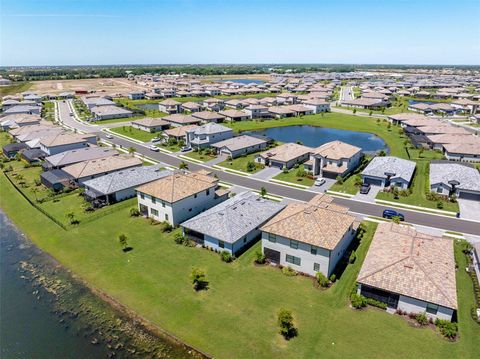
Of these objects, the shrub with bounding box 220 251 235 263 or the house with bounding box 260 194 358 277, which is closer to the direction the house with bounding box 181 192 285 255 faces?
the house

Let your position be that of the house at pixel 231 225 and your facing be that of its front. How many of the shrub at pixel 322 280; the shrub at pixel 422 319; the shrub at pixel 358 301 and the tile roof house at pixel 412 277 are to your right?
4

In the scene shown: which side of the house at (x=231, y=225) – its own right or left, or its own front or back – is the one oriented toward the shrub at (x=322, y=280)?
right

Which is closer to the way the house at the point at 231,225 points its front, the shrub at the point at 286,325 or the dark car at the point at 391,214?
the dark car

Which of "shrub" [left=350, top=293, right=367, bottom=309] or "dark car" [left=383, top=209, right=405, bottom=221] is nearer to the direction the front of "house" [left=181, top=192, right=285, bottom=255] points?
the dark car

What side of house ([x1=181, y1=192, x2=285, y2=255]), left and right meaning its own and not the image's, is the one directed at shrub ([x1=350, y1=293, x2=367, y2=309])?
right

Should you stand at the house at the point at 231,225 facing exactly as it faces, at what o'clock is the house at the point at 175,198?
the house at the point at 175,198 is roughly at 9 o'clock from the house at the point at 231,225.

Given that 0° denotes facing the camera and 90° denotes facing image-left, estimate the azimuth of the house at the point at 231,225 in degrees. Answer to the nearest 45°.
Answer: approximately 225°

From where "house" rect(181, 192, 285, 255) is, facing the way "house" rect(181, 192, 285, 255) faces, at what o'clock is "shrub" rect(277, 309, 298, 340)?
The shrub is roughly at 4 o'clock from the house.

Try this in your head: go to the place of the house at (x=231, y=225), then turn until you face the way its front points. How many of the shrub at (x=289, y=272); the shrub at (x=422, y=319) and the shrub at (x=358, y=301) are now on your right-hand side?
3

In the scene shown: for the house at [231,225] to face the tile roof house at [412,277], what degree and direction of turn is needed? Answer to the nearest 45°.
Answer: approximately 90° to its right

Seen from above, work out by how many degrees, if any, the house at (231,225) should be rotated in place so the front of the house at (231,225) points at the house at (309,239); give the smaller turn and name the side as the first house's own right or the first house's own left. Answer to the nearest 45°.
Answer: approximately 90° to the first house's own right

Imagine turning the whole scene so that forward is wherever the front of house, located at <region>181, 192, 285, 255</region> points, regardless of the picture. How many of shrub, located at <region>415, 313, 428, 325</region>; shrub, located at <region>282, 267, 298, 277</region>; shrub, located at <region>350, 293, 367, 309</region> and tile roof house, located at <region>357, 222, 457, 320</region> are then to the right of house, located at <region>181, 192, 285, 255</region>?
4
